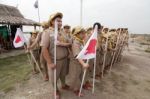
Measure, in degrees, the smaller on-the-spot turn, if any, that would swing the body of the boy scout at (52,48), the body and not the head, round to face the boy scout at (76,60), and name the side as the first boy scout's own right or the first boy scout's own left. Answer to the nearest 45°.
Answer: approximately 90° to the first boy scout's own left

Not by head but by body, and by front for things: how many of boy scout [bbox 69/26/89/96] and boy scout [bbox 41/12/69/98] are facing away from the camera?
0

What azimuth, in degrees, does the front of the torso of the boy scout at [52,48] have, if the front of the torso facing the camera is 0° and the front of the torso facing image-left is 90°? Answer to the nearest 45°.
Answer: approximately 315°

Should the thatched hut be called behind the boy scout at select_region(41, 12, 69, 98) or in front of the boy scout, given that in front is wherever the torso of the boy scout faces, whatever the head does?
behind

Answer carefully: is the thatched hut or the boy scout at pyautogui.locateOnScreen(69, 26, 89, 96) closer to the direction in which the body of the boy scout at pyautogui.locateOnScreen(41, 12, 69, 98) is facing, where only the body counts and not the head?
the boy scout

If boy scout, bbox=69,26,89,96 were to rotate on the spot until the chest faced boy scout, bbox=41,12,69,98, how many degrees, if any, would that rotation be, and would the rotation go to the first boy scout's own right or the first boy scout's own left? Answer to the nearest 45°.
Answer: approximately 135° to the first boy scout's own right
